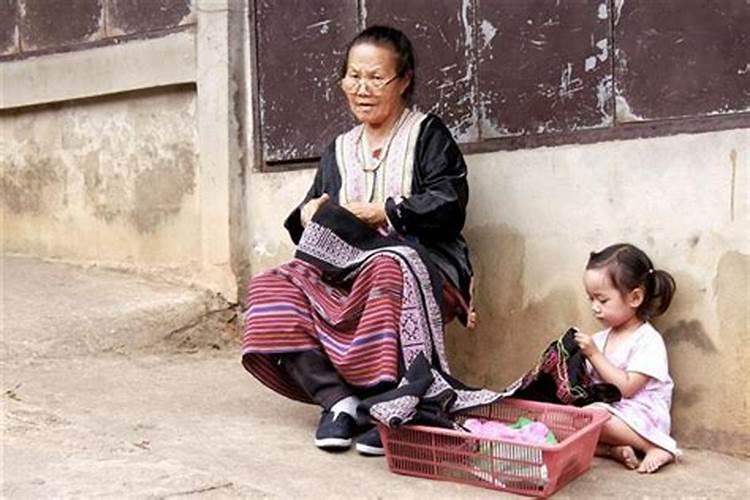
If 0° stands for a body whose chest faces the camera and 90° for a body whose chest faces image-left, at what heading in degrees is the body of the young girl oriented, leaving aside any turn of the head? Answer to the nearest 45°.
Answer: approximately 45°

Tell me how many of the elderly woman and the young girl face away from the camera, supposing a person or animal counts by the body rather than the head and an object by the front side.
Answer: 0

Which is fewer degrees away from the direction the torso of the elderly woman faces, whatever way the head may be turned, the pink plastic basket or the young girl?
the pink plastic basket

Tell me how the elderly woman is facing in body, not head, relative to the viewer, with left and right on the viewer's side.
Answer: facing the viewer and to the left of the viewer

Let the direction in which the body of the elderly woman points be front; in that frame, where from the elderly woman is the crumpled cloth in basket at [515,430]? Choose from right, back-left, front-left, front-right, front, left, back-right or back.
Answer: left

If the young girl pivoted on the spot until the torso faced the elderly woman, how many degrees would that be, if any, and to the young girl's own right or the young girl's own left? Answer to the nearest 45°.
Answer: approximately 45° to the young girl's own right

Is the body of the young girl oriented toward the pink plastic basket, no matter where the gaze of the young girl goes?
yes

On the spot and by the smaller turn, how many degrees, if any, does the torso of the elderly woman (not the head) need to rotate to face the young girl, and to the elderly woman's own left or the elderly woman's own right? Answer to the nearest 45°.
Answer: approximately 135° to the elderly woman's own left

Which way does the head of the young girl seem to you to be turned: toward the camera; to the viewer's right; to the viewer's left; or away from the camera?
to the viewer's left

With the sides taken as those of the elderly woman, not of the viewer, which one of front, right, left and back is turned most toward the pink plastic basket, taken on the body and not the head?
left
